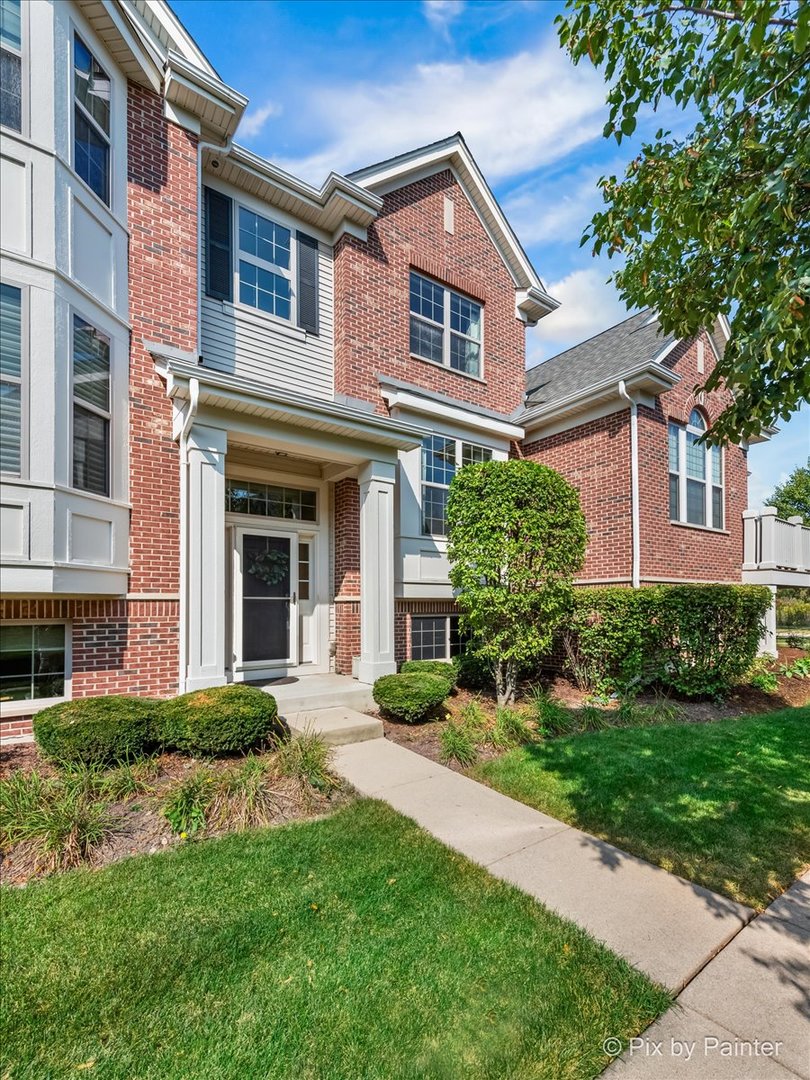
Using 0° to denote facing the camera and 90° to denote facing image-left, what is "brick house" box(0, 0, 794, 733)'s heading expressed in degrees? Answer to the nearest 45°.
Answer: approximately 315°

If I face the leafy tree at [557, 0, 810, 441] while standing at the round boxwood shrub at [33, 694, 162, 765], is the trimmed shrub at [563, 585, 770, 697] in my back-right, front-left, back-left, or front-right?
front-left

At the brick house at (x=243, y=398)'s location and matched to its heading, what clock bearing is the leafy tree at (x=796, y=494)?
The leafy tree is roughly at 9 o'clock from the brick house.

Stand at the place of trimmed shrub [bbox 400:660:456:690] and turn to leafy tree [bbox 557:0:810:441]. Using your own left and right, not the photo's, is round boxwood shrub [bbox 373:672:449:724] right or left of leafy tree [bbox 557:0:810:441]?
right

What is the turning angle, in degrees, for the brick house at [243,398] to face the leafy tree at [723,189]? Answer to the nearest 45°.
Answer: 0° — it already faces it
